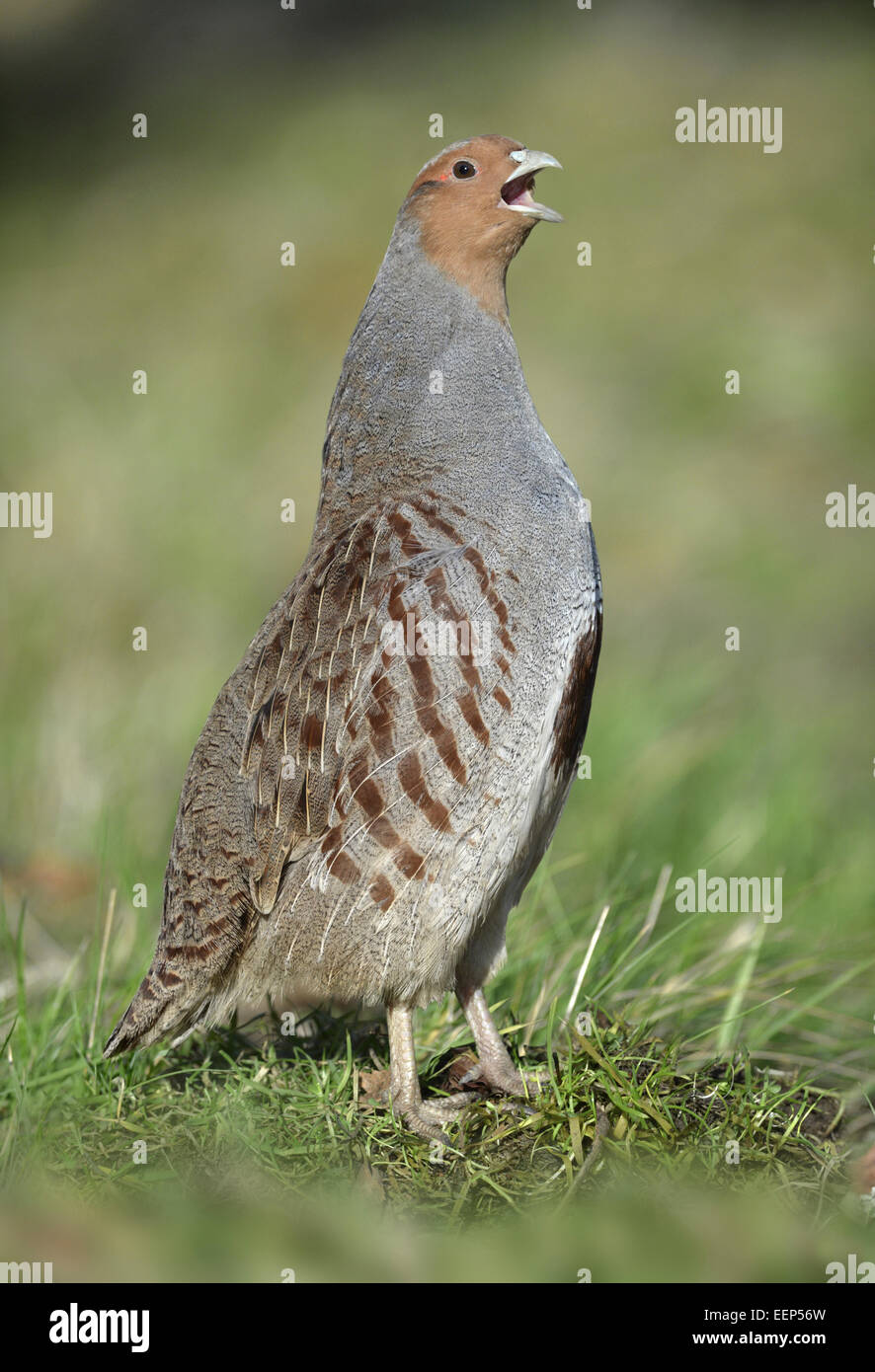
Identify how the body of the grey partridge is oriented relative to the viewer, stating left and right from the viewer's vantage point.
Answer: facing to the right of the viewer
